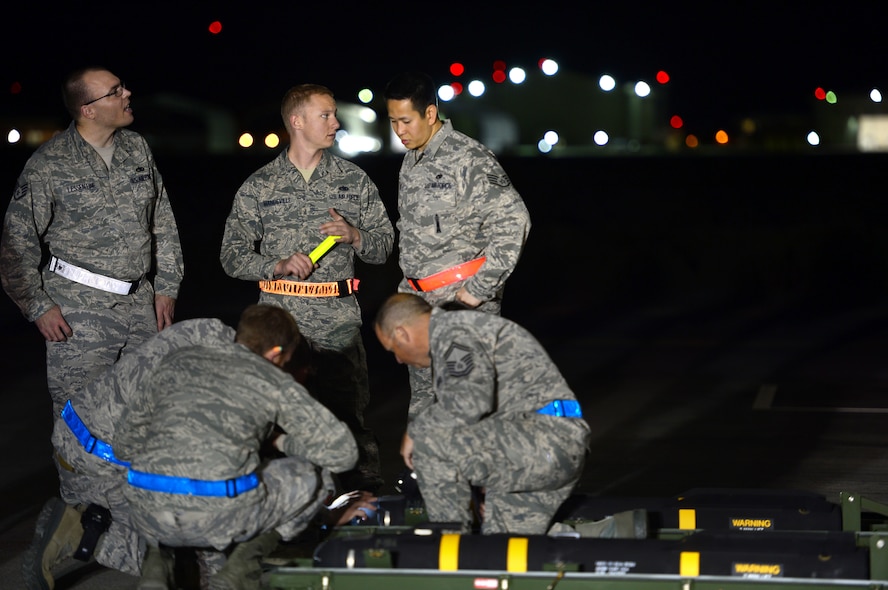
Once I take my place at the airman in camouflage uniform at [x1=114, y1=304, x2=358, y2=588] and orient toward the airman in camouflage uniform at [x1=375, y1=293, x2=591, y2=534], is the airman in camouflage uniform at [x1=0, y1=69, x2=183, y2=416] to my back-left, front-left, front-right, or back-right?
back-left

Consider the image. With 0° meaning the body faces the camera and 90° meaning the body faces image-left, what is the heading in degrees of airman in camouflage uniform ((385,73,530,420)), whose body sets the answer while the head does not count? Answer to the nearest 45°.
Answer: approximately 45°

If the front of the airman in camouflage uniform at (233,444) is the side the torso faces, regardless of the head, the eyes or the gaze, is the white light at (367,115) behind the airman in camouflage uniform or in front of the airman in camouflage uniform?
in front

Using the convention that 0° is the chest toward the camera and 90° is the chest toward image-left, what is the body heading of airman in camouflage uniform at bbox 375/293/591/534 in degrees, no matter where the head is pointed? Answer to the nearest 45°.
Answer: approximately 90°

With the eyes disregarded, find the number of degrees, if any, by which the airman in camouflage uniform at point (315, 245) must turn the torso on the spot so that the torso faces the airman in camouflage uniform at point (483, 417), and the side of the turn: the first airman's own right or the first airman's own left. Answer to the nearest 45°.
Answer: approximately 45° to the first airman's own left

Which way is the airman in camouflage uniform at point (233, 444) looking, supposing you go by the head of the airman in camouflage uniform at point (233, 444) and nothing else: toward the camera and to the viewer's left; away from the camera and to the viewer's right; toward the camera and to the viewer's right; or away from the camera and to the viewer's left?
away from the camera and to the viewer's right

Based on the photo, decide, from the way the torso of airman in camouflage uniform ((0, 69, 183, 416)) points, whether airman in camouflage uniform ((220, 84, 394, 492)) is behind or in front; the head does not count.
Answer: in front

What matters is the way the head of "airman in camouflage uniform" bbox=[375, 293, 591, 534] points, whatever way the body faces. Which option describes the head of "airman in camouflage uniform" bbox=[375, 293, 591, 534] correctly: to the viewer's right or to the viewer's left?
to the viewer's left

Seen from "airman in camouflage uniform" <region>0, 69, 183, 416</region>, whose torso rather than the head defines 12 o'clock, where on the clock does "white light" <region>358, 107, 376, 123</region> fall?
The white light is roughly at 8 o'clock from the airman in camouflage uniform.

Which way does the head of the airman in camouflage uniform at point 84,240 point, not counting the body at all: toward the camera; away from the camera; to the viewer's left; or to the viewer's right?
to the viewer's right

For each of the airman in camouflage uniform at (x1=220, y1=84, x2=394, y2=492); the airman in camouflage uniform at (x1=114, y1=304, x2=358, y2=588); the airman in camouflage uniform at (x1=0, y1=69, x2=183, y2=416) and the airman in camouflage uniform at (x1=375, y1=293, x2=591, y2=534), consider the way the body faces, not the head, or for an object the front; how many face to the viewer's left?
1

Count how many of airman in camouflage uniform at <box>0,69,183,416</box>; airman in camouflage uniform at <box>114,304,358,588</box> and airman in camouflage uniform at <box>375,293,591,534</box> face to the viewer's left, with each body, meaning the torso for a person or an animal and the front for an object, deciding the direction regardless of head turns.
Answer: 1

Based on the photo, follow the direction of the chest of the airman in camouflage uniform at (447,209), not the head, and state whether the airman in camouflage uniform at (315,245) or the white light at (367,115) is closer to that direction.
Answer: the airman in camouflage uniform

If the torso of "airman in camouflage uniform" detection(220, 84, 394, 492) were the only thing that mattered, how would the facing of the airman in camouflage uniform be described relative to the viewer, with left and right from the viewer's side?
facing the viewer

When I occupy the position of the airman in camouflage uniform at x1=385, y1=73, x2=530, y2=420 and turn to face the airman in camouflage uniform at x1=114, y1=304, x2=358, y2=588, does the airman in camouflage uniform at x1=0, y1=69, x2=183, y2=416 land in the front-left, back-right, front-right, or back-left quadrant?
front-right

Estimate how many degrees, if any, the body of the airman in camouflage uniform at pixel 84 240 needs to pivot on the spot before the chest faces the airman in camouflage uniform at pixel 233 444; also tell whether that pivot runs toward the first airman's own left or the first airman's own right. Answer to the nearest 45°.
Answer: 0° — they already face them

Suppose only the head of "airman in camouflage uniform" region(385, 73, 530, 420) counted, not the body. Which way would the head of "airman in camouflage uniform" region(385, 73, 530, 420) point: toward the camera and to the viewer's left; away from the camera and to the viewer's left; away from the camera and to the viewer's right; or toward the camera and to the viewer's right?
toward the camera and to the viewer's left
